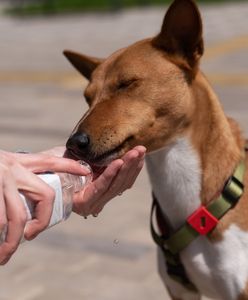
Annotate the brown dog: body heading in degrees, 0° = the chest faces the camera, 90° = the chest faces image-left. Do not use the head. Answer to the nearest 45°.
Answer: approximately 45°
